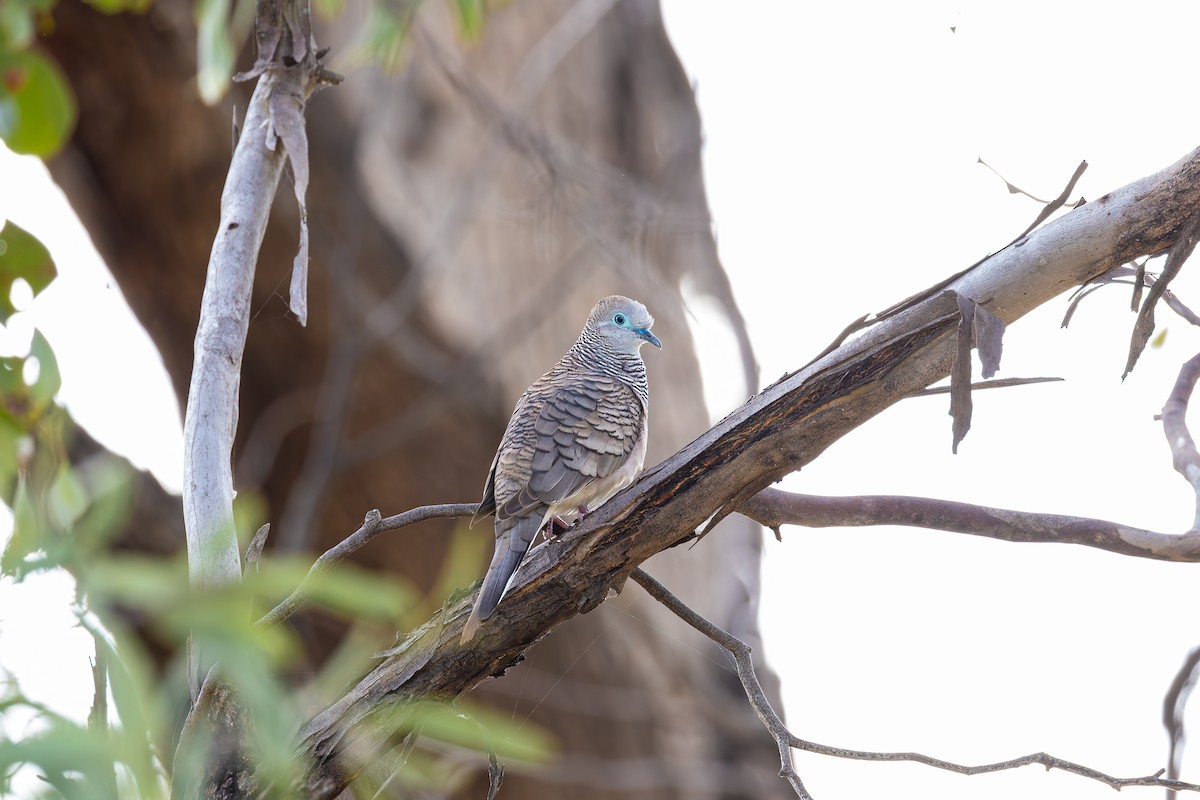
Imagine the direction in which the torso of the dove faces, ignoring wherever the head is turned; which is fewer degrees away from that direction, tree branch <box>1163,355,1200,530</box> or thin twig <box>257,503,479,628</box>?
the tree branch

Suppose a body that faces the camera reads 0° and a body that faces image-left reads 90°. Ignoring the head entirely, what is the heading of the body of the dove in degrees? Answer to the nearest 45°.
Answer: approximately 225°

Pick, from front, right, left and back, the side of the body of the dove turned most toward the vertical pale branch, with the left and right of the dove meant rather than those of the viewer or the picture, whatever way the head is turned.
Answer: back

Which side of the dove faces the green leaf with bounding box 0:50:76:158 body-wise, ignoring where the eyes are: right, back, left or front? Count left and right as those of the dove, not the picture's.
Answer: back
